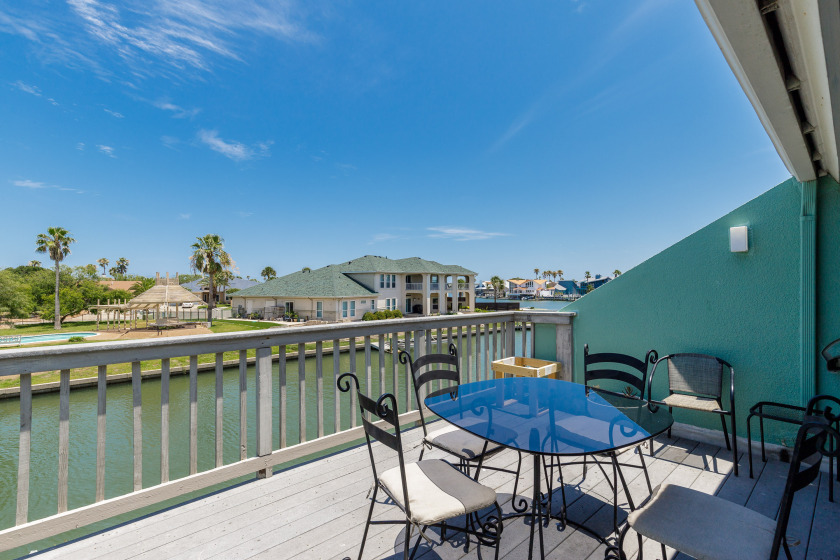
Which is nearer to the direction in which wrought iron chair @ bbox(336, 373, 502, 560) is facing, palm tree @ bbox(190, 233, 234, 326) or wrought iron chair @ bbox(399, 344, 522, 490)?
the wrought iron chair

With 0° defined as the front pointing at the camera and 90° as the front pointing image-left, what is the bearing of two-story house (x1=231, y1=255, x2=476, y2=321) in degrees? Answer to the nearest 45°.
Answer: approximately 315°

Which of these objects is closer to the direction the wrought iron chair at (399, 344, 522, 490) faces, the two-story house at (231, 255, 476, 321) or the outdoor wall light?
the outdoor wall light

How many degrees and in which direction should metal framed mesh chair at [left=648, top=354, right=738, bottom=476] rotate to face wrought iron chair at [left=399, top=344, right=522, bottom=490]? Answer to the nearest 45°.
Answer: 0° — it already faces it

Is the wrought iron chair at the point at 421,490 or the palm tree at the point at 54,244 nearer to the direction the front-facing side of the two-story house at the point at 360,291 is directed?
the wrought iron chair

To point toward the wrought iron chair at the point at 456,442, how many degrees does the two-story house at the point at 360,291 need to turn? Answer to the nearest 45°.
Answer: approximately 45° to its right

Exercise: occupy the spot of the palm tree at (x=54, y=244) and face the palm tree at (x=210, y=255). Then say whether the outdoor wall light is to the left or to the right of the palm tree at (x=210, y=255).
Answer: right

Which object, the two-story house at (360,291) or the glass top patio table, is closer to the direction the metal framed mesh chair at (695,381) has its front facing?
the glass top patio table

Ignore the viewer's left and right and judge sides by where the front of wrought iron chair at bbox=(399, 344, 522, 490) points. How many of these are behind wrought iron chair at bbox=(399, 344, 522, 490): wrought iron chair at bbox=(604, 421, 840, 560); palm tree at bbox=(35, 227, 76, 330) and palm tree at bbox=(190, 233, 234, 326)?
2

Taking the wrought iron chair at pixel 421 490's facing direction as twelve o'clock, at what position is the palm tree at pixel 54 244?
The palm tree is roughly at 9 o'clock from the wrought iron chair.

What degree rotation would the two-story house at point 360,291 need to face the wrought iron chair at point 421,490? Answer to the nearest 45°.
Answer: approximately 45° to its right
